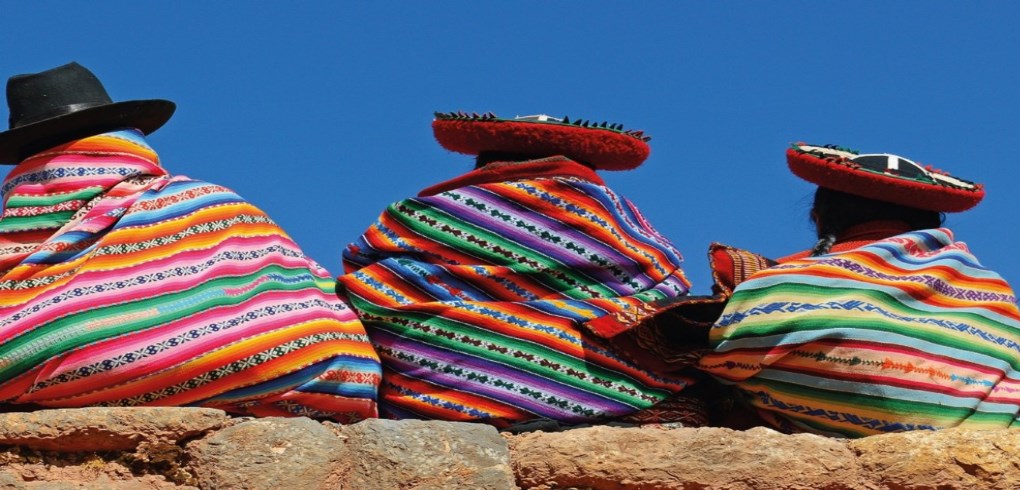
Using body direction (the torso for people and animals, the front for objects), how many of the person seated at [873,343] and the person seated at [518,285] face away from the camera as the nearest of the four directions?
2

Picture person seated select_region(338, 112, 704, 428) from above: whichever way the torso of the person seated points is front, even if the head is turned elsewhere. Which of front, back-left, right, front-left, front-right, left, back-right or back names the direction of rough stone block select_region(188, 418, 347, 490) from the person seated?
back-left

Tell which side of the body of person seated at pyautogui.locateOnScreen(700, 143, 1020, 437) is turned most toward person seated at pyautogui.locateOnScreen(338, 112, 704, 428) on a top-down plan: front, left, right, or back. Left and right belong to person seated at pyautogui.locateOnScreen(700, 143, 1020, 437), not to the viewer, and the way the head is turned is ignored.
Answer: left

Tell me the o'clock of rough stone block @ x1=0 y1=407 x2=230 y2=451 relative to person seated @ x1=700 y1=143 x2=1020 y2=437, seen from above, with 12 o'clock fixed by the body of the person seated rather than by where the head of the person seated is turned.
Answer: The rough stone block is roughly at 8 o'clock from the person seated.

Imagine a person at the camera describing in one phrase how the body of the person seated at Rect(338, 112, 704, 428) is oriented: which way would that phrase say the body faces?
away from the camera

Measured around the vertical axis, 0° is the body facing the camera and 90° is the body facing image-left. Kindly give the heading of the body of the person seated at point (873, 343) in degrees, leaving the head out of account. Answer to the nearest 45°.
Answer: approximately 180°

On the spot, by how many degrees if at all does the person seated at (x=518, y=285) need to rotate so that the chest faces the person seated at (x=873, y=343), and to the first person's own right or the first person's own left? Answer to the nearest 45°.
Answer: approximately 90° to the first person's own right
